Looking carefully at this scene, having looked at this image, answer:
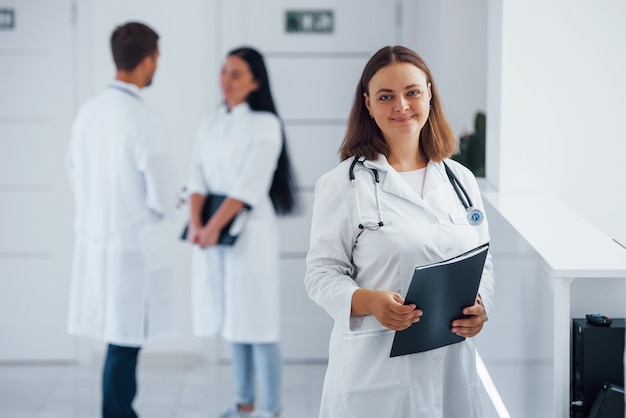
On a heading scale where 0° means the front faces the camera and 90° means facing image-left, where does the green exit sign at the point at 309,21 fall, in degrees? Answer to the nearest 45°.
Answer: approximately 0°

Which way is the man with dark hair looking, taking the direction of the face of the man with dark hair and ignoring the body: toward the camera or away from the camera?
away from the camera

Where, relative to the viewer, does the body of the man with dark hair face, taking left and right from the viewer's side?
facing away from the viewer and to the right of the viewer

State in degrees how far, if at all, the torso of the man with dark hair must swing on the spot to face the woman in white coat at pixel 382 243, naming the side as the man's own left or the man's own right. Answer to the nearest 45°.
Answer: approximately 135° to the man's own right

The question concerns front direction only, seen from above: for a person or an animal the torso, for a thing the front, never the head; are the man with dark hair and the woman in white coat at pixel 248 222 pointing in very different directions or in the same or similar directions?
very different directions

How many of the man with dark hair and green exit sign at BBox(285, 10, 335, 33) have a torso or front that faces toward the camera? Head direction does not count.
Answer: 1

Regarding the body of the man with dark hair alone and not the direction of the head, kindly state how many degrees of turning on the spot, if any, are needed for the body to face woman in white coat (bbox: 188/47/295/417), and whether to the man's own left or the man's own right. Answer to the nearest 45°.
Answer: approximately 45° to the man's own right

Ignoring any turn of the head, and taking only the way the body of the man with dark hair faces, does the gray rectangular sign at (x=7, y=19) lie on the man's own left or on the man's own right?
on the man's own left

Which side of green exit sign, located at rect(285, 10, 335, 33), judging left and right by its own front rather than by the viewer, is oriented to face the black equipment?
front

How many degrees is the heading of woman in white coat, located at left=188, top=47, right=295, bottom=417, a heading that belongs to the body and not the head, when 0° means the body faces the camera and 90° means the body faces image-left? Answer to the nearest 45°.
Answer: approximately 45°

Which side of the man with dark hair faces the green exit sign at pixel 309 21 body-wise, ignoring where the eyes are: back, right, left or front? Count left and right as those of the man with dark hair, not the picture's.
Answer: front
